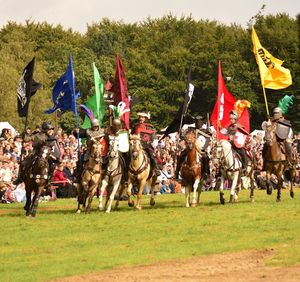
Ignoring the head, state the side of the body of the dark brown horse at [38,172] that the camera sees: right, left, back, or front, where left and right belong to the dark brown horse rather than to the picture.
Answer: front

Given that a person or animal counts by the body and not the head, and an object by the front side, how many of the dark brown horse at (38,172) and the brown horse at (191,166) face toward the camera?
2

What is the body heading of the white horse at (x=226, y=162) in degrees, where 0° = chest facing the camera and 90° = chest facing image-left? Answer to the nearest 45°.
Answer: approximately 45°

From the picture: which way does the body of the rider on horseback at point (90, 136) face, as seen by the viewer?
toward the camera

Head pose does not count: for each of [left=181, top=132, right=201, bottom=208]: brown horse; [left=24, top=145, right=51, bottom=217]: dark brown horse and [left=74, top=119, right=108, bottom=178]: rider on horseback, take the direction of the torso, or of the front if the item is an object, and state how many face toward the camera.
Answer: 3

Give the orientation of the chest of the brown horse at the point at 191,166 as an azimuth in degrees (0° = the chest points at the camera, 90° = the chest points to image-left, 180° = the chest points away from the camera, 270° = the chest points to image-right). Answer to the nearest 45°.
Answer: approximately 0°

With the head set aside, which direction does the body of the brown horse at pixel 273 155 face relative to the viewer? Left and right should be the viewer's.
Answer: facing the viewer and to the left of the viewer
